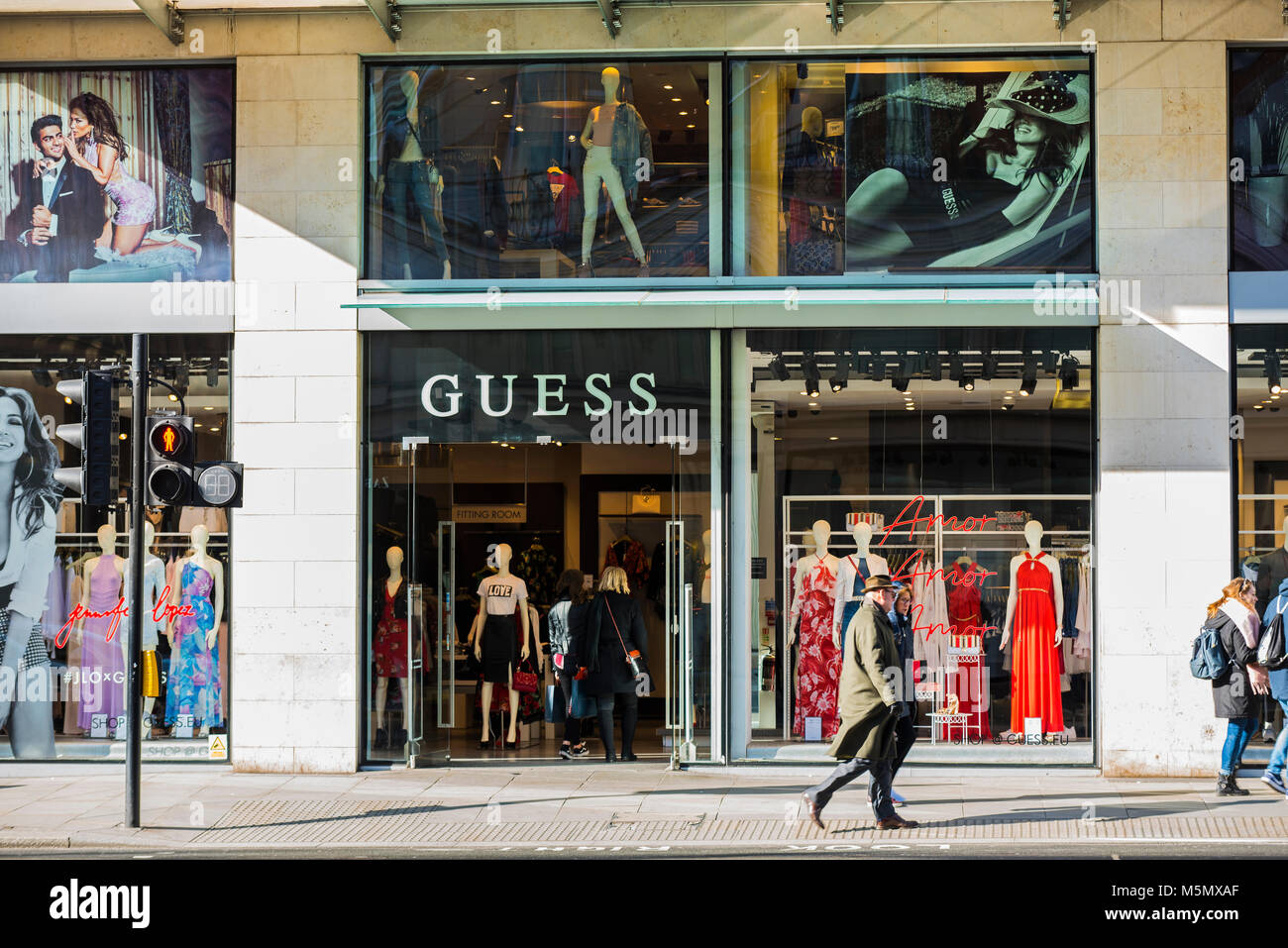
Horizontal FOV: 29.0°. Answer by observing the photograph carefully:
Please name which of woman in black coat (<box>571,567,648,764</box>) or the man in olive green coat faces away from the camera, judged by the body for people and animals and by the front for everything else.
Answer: the woman in black coat

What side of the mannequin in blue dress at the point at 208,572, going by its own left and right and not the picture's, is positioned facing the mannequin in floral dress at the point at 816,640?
left

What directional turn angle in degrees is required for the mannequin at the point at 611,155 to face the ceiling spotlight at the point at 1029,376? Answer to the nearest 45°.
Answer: approximately 90° to its left

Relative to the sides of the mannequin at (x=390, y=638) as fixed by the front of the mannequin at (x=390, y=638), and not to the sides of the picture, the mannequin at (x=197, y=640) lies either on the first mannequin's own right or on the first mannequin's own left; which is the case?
on the first mannequin's own right

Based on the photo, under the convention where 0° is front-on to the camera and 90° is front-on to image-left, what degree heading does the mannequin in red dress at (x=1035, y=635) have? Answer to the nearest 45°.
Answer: approximately 0°

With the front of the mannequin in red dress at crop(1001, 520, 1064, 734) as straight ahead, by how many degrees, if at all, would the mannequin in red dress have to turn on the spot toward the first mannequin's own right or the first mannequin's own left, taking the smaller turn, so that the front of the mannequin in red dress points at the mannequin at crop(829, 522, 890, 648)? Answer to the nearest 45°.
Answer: approximately 90° to the first mannequin's own right

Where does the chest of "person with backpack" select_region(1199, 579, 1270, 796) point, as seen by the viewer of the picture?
to the viewer's right

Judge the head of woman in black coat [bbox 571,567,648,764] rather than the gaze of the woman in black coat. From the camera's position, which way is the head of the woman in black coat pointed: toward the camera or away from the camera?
away from the camera

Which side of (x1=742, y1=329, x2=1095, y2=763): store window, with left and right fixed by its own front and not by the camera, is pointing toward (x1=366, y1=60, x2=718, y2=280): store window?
right

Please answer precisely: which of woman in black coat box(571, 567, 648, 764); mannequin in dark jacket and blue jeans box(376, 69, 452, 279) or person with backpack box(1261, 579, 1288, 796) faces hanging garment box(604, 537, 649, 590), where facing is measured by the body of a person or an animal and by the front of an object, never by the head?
the woman in black coat

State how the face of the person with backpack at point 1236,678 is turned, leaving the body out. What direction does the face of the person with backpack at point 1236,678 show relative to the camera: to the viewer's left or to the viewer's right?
to the viewer's right
